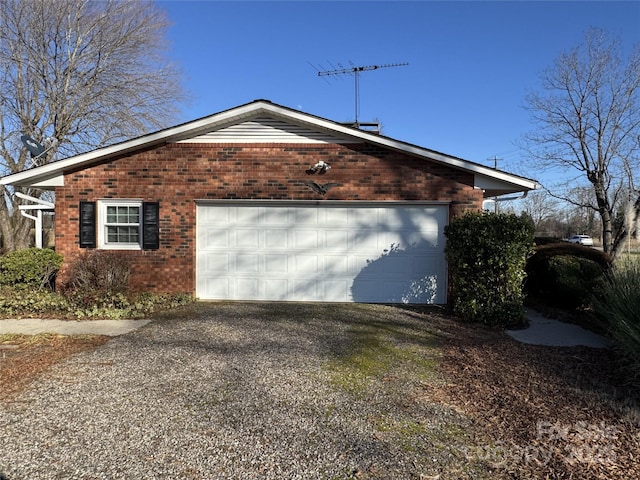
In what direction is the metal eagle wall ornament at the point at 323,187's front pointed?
toward the camera

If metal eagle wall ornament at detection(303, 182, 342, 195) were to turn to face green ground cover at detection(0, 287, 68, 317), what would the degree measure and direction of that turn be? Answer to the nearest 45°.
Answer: approximately 90° to its right

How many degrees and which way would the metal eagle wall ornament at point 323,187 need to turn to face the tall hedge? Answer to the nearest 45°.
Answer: approximately 45° to its left

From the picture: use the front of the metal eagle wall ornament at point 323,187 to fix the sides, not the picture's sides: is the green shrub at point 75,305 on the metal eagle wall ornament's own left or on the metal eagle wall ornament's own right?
on the metal eagle wall ornament's own right

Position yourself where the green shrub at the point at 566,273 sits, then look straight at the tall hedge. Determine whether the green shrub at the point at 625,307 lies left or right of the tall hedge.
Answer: left

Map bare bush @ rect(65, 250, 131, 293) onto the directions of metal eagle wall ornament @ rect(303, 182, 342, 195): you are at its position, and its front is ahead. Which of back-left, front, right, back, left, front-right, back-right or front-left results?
right

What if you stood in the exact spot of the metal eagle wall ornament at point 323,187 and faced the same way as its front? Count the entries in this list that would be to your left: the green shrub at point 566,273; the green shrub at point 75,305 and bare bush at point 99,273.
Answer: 1

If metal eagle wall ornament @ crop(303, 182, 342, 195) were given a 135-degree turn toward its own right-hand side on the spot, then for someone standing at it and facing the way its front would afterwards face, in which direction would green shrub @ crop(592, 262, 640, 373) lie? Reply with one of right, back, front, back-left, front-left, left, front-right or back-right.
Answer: back

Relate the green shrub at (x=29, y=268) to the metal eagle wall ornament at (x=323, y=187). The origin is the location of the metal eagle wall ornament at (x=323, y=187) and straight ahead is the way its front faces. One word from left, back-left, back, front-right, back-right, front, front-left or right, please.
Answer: right

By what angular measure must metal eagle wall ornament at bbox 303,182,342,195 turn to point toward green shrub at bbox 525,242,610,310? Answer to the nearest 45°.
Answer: approximately 90° to its left
